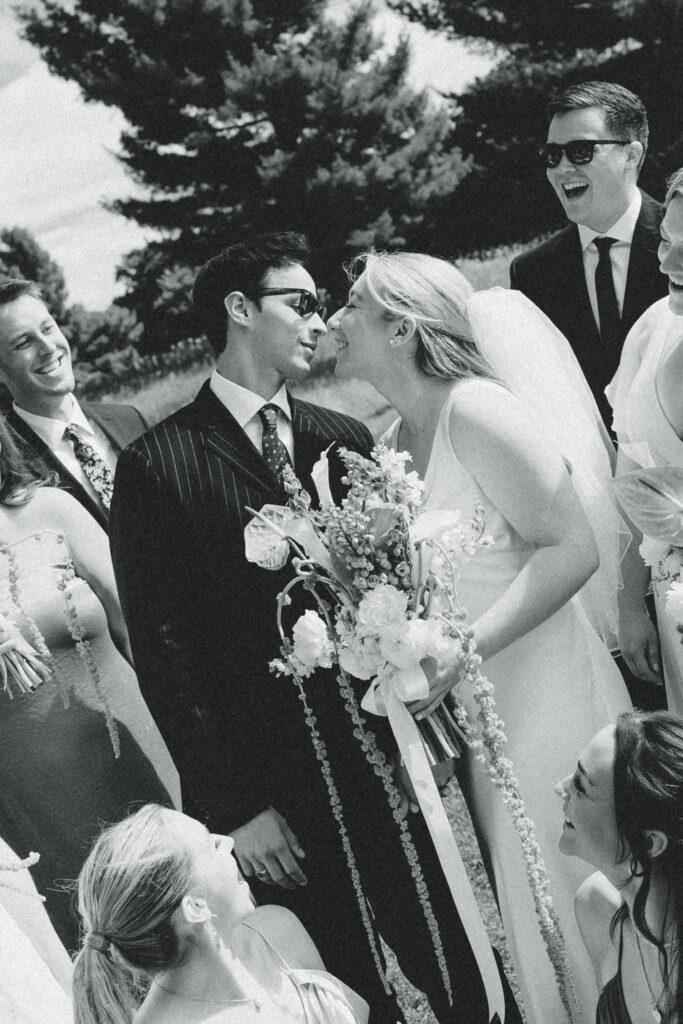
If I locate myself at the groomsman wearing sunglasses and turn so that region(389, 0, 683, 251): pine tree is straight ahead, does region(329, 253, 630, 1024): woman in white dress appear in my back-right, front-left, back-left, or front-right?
back-left

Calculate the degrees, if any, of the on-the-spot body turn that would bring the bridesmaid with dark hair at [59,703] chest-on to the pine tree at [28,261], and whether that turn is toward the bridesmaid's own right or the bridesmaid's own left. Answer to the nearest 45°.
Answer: approximately 180°

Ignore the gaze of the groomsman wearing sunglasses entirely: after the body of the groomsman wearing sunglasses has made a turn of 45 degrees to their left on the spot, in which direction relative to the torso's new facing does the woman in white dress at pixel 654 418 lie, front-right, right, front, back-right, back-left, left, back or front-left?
front

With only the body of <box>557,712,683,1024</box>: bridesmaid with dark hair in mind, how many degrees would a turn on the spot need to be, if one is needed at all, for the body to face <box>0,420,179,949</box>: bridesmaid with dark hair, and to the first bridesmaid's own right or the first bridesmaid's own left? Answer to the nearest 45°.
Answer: approximately 90° to the first bridesmaid's own right

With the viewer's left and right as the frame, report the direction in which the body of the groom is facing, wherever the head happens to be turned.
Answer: facing the viewer and to the right of the viewer

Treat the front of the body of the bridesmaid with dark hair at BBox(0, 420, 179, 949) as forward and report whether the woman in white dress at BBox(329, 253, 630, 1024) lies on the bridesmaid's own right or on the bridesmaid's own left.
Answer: on the bridesmaid's own left

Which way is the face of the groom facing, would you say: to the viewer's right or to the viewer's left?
to the viewer's right

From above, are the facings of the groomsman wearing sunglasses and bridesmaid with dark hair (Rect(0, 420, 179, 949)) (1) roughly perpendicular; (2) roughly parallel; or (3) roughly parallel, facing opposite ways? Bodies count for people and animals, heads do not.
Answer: roughly perpendicular

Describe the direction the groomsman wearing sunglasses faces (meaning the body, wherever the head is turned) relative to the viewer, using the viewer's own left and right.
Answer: facing the viewer and to the left of the viewer

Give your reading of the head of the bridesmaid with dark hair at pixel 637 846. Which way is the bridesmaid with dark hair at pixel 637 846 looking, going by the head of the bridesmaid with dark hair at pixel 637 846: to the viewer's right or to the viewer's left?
to the viewer's left
